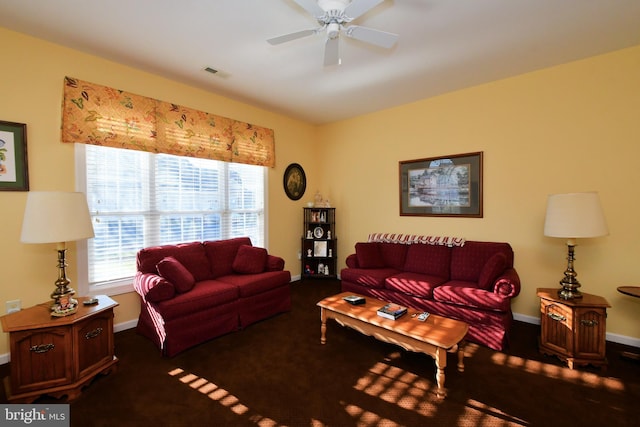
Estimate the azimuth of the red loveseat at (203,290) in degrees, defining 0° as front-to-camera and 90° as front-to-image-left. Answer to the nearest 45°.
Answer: approximately 315°

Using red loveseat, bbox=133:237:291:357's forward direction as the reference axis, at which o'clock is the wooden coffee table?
The wooden coffee table is roughly at 12 o'clock from the red loveseat.

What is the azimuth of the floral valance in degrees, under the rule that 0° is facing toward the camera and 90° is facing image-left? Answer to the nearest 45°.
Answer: approximately 315°

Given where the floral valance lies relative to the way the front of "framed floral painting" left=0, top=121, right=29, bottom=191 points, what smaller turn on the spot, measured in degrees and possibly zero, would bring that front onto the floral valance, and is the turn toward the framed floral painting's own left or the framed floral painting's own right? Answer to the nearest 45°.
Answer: approximately 90° to the framed floral painting's own left

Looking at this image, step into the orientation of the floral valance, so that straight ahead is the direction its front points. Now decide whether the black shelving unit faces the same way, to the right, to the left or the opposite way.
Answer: to the right

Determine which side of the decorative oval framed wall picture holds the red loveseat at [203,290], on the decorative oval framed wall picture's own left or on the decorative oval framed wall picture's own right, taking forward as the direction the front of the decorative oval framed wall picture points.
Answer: on the decorative oval framed wall picture's own right

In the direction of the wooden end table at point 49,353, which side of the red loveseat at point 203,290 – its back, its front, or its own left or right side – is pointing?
right

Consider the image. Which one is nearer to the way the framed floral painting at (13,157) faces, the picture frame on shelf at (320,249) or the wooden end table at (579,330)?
the wooden end table

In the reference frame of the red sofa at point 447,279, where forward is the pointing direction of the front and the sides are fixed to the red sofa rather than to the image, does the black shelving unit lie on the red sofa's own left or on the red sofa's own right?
on the red sofa's own right

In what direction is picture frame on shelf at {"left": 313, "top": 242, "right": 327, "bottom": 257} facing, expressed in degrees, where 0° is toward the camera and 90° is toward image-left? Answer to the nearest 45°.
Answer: approximately 0°

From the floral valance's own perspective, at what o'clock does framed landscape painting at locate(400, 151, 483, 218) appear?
The framed landscape painting is roughly at 11 o'clock from the floral valance.
